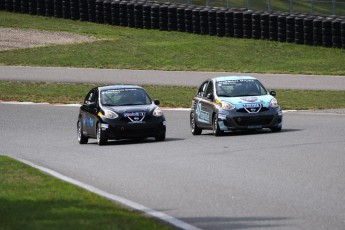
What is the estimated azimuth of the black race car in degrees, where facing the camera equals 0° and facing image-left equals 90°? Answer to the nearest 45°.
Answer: approximately 0°

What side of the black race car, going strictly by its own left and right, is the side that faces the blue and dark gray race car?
left

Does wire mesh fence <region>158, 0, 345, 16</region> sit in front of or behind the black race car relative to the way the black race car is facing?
behind
